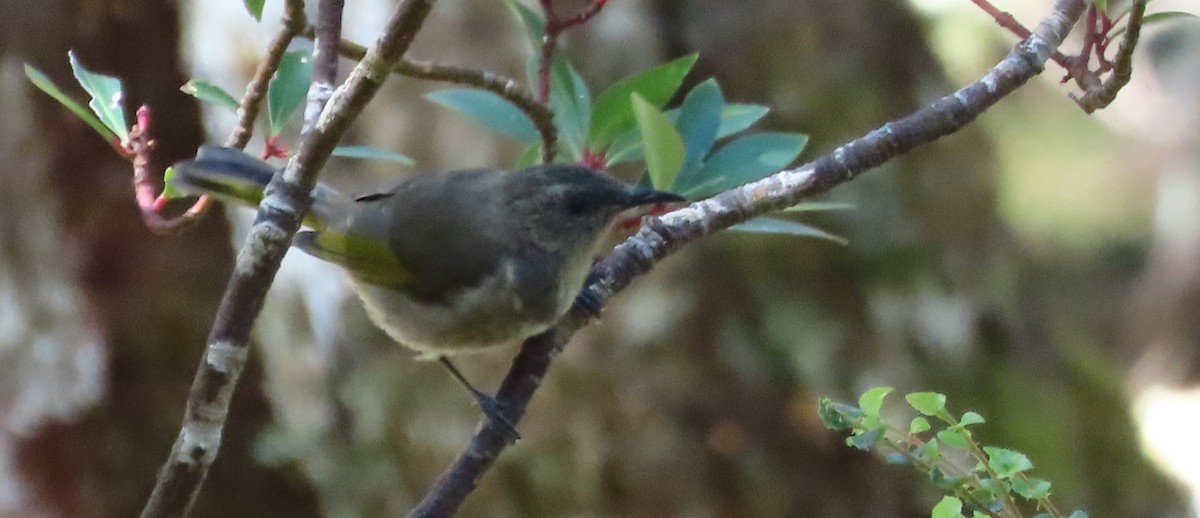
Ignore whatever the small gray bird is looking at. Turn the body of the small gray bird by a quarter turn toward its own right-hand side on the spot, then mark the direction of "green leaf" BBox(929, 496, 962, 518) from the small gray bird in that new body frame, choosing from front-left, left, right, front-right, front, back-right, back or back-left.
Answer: front-left

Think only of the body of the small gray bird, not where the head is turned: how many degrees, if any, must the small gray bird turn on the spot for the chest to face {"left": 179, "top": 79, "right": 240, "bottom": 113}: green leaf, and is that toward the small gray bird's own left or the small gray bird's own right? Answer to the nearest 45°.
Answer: approximately 135° to the small gray bird's own right

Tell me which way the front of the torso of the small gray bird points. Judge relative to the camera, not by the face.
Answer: to the viewer's right

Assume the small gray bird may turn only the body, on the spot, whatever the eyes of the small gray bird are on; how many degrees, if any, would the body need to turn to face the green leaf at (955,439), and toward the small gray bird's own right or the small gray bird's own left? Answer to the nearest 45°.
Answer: approximately 45° to the small gray bird's own right

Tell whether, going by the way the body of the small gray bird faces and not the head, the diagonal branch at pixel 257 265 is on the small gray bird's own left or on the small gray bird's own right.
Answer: on the small gray bird's own right

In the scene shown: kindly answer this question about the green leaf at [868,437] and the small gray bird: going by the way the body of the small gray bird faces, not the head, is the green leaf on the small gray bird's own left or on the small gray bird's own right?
on the small gray bird's own right
